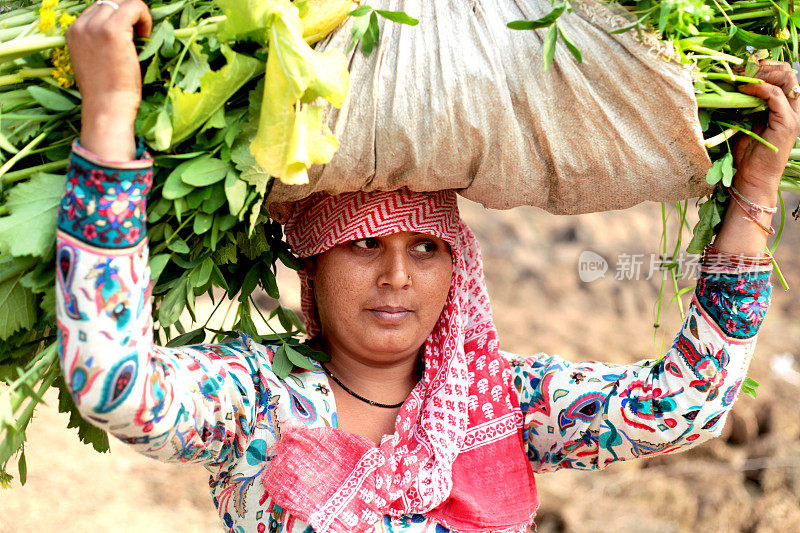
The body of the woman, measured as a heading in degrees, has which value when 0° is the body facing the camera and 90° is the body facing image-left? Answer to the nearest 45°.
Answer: approximately 0°

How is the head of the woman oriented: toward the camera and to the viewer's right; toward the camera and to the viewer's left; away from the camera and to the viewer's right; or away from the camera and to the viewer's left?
toward the camera and to the viewer's right
